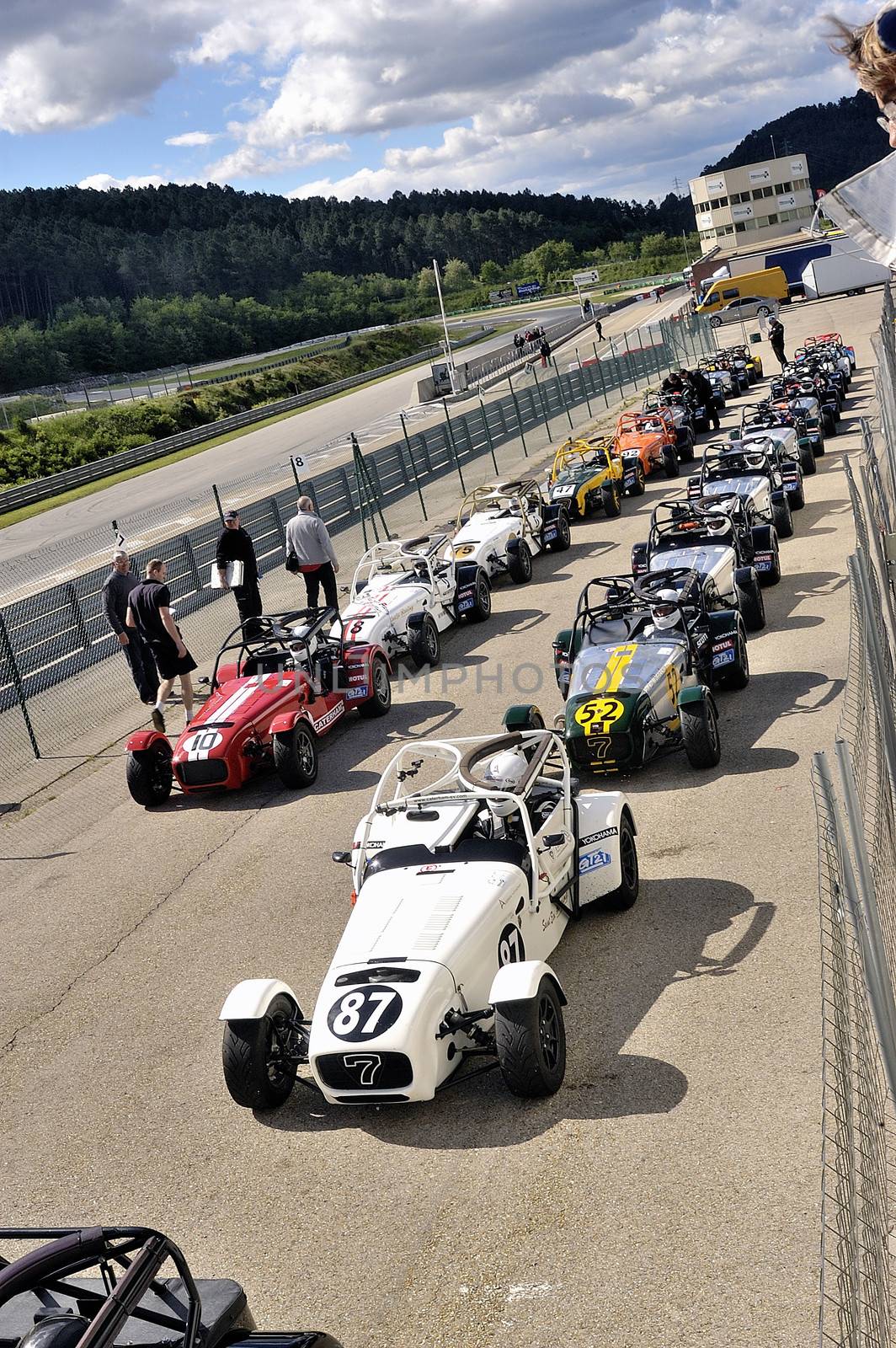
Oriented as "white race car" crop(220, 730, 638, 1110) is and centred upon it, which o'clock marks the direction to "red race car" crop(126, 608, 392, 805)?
The red race car is roughly at 4 o'clock from the white race car.

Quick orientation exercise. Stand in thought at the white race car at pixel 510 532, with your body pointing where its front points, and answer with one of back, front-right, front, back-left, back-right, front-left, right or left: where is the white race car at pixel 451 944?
front-left

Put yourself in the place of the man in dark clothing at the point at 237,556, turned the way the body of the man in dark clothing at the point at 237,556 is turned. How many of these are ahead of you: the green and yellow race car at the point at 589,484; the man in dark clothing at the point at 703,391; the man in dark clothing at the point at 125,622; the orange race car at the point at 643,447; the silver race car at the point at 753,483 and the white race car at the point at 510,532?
1

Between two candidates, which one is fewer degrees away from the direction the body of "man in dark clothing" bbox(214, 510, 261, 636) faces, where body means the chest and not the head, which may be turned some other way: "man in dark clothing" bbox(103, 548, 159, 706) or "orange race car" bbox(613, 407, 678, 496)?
the man in dark clothing

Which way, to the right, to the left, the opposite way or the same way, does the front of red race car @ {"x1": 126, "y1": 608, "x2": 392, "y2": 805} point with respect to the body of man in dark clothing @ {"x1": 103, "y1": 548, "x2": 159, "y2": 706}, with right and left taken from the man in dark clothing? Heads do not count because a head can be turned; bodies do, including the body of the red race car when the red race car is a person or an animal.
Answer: to the right

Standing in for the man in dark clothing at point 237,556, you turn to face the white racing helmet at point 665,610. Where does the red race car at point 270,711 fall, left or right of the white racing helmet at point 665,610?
right

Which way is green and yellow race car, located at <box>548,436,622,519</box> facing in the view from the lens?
facing the viewer and to the left of the viewer

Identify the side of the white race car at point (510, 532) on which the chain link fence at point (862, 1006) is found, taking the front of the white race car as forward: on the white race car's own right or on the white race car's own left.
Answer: on the white race car's own left

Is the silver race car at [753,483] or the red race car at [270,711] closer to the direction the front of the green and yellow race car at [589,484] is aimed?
the red race car

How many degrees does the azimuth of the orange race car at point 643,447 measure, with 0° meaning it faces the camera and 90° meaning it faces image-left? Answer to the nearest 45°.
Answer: approximately 45°

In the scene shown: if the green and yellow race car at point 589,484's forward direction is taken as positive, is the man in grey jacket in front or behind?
in front

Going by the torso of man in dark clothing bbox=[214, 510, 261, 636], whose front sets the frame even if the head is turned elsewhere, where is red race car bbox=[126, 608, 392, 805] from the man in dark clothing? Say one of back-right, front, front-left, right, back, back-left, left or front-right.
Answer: front-left

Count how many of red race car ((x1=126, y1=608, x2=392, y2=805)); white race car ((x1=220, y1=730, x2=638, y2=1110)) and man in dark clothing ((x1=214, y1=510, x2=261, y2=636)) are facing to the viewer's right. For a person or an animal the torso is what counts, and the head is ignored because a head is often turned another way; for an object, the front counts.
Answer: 0

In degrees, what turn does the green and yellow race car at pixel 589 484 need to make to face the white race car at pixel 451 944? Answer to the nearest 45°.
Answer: approximately 45° to its left

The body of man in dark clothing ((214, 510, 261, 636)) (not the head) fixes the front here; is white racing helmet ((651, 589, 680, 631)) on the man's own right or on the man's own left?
on the man's own left

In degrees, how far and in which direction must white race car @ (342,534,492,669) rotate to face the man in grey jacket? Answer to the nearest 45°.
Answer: approximately 90° to its right
